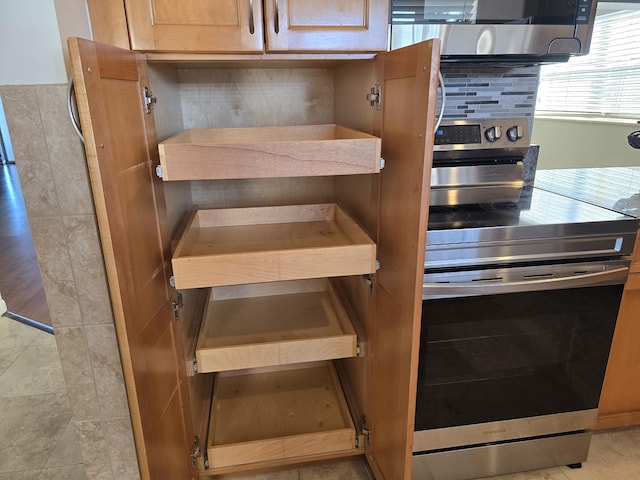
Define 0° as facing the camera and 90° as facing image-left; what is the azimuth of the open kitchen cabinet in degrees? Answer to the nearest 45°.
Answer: approximately 0°

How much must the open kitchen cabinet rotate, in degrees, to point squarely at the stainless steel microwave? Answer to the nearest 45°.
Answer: approximately 90° to its left

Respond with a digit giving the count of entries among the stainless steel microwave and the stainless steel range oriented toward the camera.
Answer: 2

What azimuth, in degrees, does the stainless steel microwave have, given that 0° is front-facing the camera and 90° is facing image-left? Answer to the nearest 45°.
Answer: approximately 0°

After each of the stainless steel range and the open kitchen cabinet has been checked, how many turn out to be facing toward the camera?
2

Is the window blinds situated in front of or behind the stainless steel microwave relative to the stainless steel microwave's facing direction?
behind

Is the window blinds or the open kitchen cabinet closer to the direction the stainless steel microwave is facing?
the open kitchen cabinet

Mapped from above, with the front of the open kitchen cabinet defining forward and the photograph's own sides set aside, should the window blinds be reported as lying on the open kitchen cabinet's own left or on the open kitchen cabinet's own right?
on the open kitchen cabinet's own left

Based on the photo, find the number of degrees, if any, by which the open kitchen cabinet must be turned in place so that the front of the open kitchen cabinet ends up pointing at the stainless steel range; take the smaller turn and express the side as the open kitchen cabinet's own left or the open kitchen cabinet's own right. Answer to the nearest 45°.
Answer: approximately 90° to the open kitchen cabinet's own left
